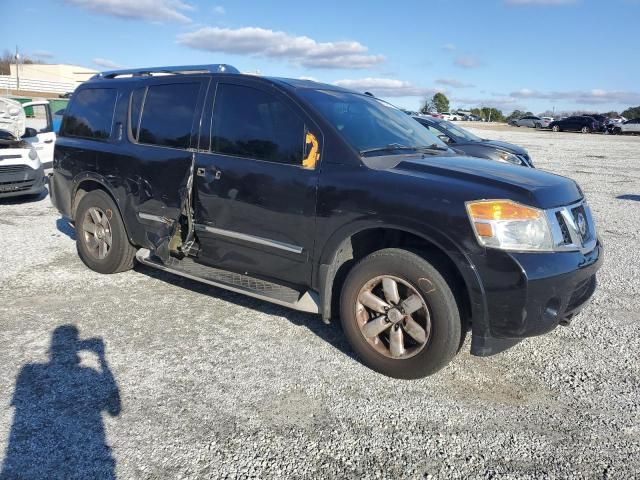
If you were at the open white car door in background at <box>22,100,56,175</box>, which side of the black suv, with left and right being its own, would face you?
back

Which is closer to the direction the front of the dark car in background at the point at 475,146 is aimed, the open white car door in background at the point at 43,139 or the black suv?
the black suv

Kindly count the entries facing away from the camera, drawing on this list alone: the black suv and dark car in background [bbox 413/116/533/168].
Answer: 0

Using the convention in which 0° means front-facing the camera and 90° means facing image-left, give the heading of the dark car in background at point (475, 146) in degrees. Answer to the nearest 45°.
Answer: approximately 315°

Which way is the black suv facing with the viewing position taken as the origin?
facing the viewer and to the right of the viewer

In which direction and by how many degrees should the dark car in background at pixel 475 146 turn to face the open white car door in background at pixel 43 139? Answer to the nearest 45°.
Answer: approximately 135° to its right

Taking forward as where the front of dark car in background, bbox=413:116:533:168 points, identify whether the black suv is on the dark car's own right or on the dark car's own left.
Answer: on the dark car's own right

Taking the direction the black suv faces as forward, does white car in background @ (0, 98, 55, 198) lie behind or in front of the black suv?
behind
